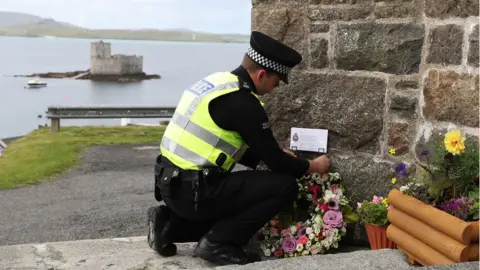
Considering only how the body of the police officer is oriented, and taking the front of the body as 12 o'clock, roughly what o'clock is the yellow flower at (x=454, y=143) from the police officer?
The yellow flower is roughly at 1 o'clock from the police officer.

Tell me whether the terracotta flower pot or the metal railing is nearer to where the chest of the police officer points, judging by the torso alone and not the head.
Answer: the terracotta flower pot

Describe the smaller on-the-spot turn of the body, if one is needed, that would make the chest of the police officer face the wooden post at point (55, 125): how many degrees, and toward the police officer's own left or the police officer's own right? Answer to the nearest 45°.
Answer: approximately 90° to the police officer's own left

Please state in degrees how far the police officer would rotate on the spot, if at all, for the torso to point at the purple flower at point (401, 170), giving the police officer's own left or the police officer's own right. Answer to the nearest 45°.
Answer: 0° — they already face it

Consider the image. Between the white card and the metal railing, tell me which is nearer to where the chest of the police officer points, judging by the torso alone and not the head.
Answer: the white card

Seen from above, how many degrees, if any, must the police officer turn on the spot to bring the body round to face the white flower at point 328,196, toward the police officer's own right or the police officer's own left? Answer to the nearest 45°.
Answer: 0° — they already face it

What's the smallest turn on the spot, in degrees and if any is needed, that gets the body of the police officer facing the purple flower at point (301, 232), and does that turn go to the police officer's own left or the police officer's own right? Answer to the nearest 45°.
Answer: approximately 45° to the police officer's own left

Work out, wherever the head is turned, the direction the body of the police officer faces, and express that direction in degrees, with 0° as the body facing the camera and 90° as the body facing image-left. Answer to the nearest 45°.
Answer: approximately 270°

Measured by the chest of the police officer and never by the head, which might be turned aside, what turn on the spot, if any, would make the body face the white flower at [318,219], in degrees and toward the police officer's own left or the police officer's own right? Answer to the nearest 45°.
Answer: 0° — they already face it

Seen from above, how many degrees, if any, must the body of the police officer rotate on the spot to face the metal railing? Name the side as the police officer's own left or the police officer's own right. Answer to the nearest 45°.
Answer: approximately 90° to the police officer's own left

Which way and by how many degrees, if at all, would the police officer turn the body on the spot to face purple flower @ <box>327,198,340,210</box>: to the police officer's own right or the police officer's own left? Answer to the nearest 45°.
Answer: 0° — they already face it

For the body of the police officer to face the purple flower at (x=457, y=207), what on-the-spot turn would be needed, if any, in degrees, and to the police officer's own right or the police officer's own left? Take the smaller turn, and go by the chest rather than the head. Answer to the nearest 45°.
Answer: approximately 45° to the police officer's own right
